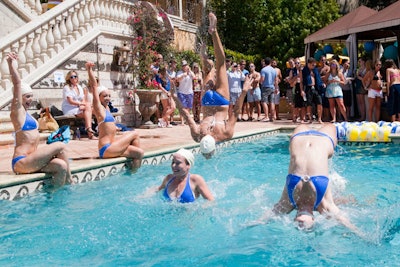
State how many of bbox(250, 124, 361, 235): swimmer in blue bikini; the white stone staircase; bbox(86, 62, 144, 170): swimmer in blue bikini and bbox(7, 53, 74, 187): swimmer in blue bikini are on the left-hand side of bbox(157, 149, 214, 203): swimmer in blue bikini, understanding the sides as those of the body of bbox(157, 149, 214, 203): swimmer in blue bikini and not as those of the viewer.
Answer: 1

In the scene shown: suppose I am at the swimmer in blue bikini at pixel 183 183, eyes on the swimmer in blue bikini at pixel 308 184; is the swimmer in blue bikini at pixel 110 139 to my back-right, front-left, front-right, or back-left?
back-left

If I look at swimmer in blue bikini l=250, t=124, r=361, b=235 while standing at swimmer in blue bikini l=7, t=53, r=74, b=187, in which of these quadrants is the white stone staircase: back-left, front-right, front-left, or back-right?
back-left

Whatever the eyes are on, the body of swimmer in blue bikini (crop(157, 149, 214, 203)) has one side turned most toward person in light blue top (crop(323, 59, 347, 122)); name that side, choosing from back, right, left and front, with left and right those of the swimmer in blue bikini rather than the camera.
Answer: back

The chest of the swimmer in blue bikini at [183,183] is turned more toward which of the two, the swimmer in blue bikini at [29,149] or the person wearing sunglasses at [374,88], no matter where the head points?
the swimmer in blue bikini

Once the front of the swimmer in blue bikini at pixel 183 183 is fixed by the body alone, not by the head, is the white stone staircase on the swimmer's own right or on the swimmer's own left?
on the swimmer's own right

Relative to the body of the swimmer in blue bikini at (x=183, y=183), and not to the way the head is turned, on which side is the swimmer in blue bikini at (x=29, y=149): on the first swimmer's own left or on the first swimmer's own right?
on the first swimmer's own right

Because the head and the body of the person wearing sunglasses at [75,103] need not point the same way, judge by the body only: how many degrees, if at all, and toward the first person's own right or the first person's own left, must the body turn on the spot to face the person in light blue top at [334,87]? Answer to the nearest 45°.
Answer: approximately 45° to the first person's own left

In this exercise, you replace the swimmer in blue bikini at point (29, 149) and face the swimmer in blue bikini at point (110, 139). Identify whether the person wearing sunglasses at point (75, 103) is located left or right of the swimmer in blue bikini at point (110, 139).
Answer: left

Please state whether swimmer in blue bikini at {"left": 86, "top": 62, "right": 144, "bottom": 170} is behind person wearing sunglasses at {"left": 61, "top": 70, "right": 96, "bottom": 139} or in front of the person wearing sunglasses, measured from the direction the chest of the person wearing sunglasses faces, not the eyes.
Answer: in front

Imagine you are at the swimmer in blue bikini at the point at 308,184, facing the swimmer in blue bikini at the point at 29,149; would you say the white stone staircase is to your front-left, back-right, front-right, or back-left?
front-right

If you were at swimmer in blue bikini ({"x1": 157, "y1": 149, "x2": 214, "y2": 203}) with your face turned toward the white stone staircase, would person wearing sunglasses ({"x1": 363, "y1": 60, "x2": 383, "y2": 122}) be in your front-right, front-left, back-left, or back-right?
front-right

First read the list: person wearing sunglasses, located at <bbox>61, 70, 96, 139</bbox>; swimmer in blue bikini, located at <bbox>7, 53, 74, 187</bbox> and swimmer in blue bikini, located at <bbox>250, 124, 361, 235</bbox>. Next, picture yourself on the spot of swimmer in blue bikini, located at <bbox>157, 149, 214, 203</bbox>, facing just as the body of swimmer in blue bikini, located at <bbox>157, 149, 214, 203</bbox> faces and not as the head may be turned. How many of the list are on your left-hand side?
1

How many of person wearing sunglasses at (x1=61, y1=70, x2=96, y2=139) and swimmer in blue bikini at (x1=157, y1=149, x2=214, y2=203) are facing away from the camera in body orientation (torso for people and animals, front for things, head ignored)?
0

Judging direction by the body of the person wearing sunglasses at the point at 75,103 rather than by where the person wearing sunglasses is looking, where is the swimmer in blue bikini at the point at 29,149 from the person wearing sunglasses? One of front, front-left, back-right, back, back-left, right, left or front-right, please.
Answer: front-right
